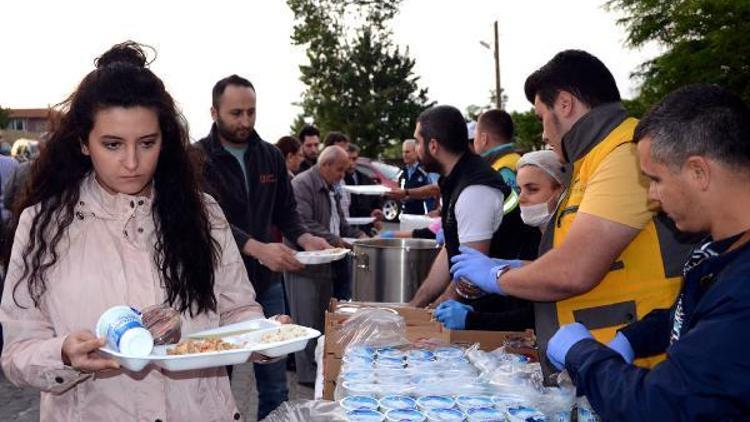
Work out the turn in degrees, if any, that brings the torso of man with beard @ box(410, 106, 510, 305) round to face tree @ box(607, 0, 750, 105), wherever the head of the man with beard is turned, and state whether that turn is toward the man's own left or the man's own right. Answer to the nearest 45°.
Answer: approximately 90° to the man's own right

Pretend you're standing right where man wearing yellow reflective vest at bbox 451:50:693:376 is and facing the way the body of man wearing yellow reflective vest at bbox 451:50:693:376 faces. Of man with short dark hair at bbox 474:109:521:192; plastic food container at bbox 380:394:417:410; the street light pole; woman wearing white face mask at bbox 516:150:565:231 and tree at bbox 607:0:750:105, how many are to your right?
4

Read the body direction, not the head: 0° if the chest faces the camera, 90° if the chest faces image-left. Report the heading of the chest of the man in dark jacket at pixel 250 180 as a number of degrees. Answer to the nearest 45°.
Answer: approximately 315°

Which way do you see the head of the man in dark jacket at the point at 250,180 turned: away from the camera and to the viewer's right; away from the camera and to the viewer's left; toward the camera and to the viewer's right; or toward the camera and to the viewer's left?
toward the camera and to the viewer's right

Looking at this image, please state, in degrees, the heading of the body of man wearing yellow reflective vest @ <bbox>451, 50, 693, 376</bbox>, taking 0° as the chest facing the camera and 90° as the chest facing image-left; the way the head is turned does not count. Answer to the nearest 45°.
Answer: approximately 90°

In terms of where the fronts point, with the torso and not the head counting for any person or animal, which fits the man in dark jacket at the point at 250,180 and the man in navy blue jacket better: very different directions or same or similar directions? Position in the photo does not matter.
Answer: very different directions

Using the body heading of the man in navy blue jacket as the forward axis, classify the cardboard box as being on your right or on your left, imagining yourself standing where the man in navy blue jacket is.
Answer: on your right

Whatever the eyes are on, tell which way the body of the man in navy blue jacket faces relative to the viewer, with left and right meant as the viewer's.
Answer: facing to the left of the viewer

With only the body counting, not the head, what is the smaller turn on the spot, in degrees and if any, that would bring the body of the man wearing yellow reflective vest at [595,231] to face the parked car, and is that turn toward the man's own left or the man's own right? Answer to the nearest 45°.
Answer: approximately 90° to the man's own right

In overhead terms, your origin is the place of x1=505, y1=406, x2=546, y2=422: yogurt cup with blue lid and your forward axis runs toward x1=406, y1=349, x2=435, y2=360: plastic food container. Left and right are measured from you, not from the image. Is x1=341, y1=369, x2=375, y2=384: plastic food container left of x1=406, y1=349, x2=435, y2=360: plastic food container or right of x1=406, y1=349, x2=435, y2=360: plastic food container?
left

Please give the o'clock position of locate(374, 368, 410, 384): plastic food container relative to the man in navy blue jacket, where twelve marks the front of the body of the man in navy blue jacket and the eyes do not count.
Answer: The plastic food container is roughly at 1 o'clock from the man in navy blue jacket.

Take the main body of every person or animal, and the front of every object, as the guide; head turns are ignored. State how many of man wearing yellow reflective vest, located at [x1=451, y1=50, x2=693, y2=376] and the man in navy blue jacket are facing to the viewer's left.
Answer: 2

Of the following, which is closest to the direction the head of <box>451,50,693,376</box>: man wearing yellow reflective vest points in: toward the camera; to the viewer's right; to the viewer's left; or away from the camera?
to the viewer's left
